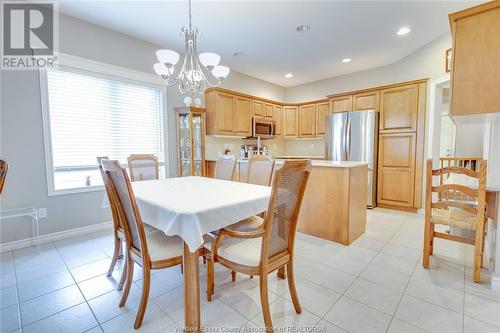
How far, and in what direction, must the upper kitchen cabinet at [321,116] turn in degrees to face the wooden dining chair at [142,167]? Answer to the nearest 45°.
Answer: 0° — it already faces it

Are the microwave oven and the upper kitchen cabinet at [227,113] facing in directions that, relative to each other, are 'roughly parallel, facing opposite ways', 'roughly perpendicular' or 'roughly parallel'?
roughly parallel

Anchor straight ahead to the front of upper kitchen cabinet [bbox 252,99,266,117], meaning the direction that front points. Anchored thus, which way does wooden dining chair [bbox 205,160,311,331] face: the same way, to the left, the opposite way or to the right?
the opposite way

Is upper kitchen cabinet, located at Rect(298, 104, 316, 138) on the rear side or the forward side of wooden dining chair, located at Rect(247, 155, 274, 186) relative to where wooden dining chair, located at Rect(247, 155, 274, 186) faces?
on the rear side

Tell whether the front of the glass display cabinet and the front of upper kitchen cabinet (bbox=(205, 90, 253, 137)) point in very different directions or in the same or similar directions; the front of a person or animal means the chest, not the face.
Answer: same or similar directions

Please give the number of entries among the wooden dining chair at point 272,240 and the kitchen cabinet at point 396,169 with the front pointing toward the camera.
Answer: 1

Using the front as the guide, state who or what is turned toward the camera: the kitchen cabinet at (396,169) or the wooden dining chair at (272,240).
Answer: the kitchen cabinet

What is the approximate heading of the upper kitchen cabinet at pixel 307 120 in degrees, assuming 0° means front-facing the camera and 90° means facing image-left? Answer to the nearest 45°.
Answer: approximately 45°

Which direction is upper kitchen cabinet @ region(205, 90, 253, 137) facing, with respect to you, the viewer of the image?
facing the viewer and to the right of the viewer

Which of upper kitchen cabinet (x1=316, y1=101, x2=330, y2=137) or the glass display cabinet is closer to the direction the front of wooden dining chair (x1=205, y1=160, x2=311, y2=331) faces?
the glass display cabinet

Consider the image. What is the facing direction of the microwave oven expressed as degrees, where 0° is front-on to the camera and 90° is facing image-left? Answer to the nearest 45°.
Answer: approximately 315°

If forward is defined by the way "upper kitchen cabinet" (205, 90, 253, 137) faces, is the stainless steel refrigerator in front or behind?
in front

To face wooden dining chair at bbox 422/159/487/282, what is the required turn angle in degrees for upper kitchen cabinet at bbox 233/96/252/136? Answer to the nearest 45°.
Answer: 0° — it already faces it

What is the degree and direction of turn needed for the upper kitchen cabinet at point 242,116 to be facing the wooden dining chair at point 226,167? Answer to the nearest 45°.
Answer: approximately 45° to its right
